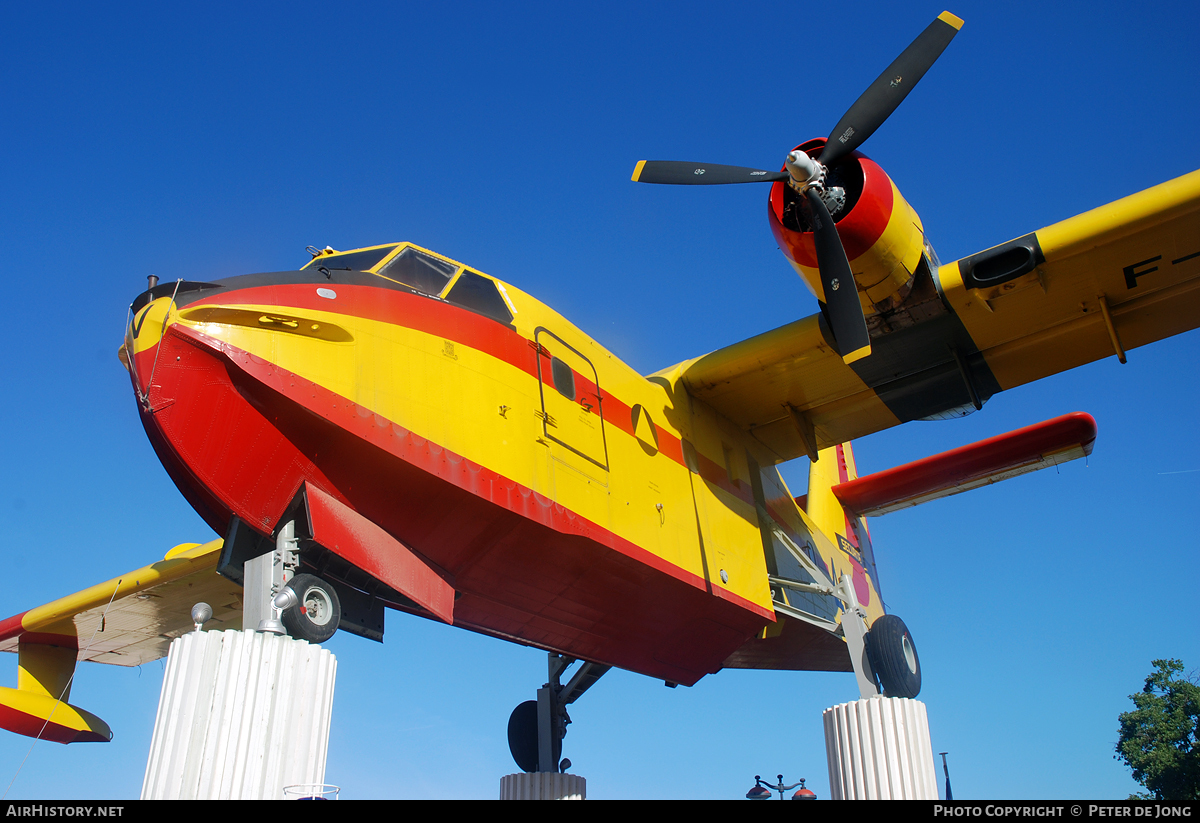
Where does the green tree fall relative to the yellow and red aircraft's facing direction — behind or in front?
behind

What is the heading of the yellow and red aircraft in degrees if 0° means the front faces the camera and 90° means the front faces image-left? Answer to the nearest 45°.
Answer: approximately 45°

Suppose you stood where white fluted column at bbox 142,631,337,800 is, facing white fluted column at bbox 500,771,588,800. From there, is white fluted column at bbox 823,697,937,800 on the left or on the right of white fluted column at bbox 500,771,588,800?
right
